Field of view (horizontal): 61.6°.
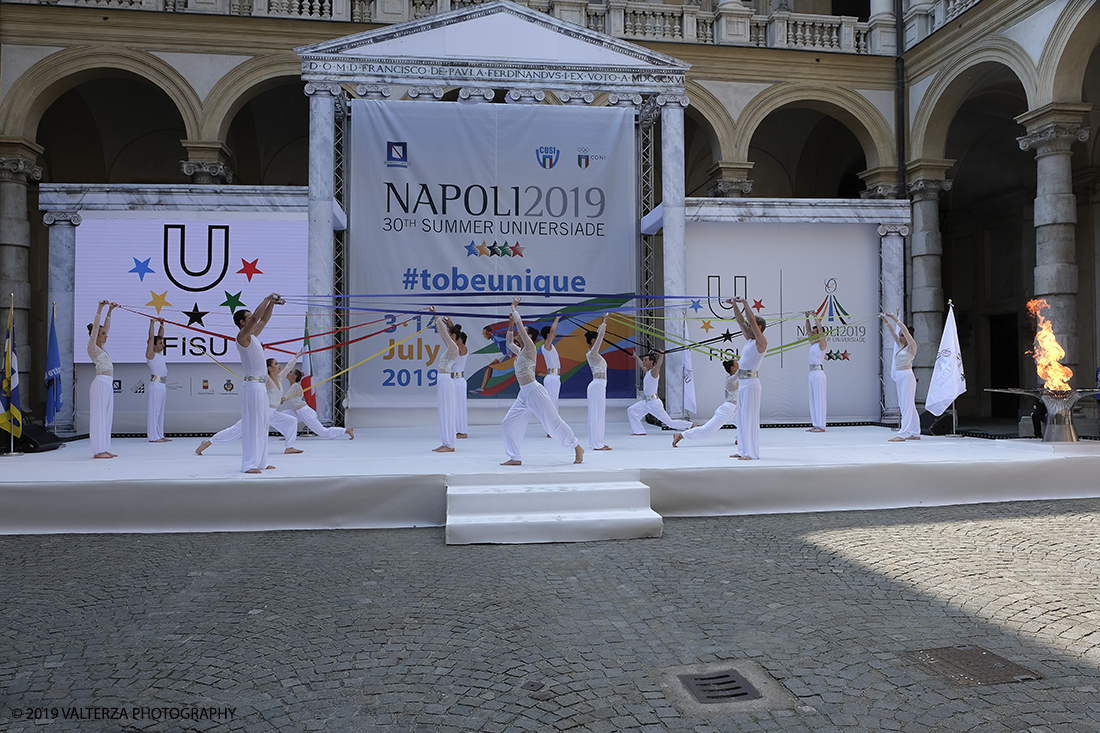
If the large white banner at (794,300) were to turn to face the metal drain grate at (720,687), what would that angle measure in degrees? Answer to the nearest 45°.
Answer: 0° — it already faces it

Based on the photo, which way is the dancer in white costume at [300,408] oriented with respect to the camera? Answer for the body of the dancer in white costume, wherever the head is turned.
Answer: to the viewer's left

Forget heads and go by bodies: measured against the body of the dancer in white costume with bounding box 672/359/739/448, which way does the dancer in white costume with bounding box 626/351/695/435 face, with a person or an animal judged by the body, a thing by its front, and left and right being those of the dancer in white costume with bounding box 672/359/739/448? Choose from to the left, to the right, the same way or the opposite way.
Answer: the opposite way

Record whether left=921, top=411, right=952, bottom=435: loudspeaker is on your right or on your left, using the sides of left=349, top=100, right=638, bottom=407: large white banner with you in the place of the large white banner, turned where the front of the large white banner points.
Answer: on your left

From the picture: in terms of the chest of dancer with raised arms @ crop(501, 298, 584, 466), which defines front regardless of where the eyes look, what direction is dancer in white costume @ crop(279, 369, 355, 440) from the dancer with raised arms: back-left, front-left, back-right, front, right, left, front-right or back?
front-right
